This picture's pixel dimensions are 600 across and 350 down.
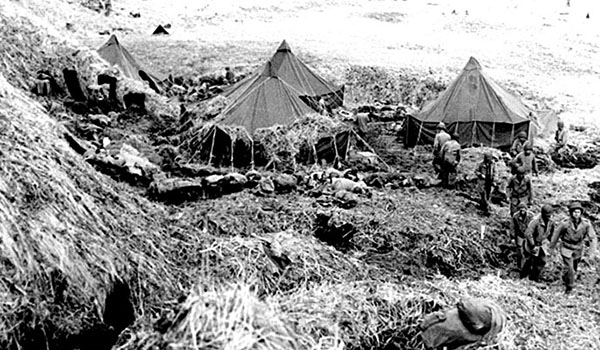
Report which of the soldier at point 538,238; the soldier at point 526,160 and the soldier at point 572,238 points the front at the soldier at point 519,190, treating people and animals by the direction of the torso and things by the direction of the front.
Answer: the soldier at point 526,160

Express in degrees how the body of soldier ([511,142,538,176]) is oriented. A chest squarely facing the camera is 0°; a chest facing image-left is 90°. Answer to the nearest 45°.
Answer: approximately 0°

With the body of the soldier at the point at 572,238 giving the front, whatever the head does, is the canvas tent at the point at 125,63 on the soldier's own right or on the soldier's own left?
on the soldier's own right

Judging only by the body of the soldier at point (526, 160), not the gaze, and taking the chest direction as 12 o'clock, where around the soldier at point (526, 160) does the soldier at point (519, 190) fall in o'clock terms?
the soldier at point (519, 190) is roughly at 12 o'clock from the soldier at point (526, 160).

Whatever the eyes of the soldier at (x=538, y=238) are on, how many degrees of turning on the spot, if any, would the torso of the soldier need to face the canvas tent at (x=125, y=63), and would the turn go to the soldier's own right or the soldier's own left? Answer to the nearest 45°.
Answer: approximately 180°

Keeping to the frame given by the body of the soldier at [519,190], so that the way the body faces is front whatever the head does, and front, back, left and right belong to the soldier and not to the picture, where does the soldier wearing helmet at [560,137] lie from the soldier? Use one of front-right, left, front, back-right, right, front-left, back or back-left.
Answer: back

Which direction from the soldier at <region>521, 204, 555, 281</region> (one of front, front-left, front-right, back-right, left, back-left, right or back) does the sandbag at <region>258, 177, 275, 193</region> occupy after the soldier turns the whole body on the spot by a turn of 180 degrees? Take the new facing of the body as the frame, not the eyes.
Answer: front-left

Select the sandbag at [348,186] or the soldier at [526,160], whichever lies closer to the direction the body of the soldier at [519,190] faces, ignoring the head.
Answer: the sandbag

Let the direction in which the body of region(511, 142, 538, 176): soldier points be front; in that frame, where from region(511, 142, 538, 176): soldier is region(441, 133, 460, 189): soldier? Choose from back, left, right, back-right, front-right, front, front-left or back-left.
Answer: right

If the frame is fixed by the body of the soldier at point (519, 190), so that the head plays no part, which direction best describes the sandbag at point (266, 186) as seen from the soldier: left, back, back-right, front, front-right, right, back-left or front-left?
right
